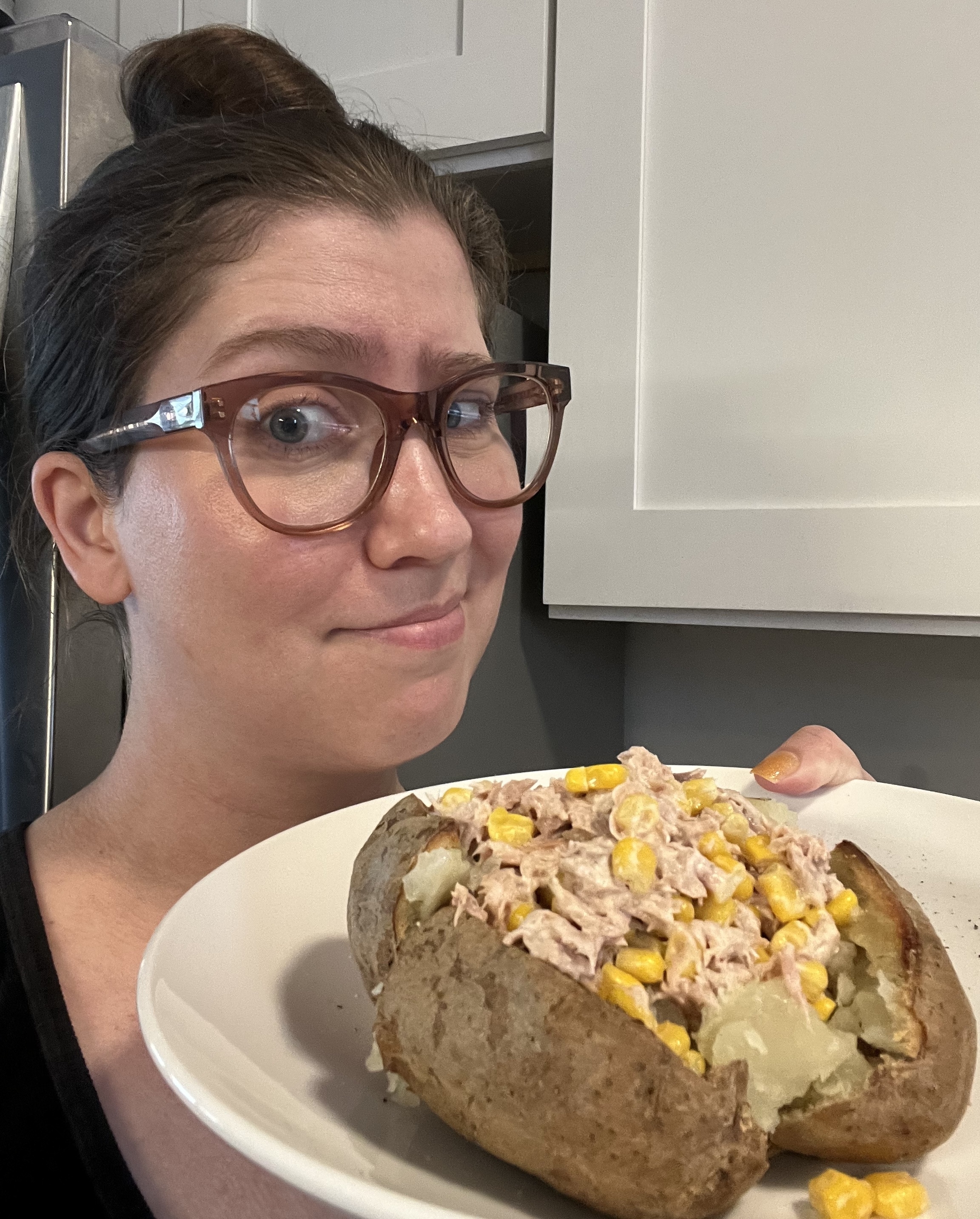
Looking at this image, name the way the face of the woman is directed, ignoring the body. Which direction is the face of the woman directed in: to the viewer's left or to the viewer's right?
to the viewer's right

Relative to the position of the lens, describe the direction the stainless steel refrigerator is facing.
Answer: facing the viewer and to the left of the viewer

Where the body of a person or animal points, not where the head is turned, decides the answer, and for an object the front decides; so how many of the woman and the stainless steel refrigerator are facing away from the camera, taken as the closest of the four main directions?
0

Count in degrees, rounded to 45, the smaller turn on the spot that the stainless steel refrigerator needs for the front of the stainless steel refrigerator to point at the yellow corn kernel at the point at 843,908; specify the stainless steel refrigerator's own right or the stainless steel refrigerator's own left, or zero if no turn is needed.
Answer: approximately 90° to the stainless steel refrigerator's own left
